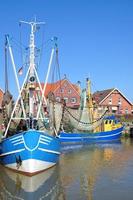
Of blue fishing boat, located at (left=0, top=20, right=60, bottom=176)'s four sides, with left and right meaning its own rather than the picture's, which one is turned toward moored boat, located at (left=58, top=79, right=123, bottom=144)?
back

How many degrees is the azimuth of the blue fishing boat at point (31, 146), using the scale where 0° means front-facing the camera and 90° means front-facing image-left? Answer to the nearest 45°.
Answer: approximately 0°
